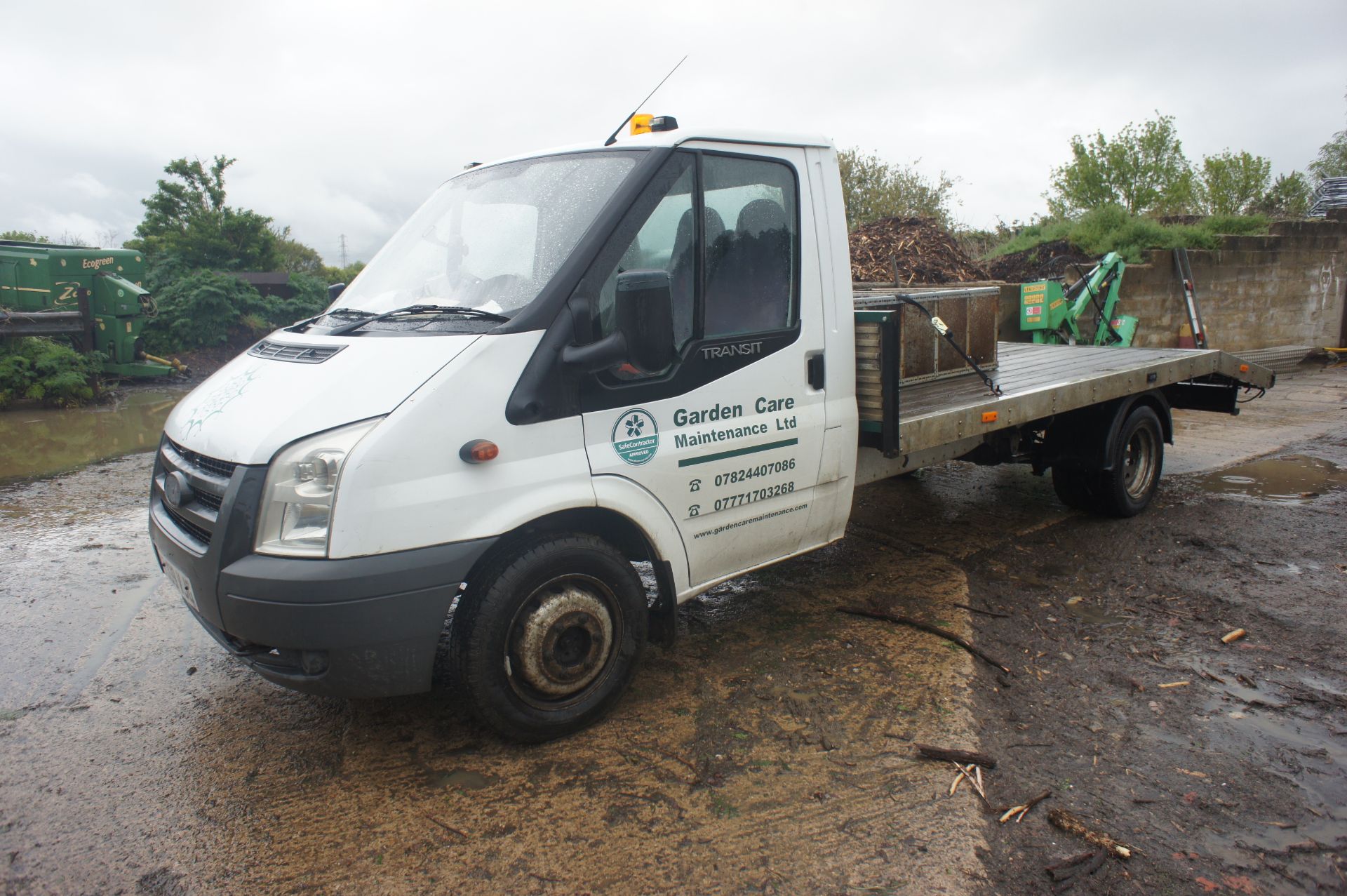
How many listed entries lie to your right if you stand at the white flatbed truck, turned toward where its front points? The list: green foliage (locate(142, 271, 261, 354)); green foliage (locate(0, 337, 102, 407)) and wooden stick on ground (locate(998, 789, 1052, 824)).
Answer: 2

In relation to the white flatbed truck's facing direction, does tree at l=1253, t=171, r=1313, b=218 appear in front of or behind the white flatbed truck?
behind

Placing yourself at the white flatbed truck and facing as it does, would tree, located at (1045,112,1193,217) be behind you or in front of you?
behind

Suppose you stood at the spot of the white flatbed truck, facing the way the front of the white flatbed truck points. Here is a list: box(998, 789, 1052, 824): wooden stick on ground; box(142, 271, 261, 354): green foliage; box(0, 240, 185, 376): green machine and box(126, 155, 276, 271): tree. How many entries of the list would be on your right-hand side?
3

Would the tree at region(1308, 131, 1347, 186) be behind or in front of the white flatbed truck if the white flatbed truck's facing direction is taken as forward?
behind

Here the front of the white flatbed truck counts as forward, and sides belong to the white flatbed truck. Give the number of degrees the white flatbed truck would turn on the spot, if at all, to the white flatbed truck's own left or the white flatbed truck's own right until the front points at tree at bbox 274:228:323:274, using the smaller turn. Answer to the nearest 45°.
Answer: approximately 90° to the white flatbed truck's own right

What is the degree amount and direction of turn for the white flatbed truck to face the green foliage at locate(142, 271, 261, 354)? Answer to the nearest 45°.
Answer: approximately 90° to its right

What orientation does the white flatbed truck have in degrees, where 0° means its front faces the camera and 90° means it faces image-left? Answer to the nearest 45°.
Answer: approximately 45°

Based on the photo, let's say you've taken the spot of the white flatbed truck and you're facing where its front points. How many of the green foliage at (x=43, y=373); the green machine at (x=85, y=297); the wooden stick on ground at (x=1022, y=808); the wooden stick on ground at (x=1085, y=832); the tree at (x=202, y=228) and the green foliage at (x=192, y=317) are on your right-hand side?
4

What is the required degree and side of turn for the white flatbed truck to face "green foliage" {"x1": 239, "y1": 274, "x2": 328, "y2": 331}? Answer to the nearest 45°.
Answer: approximately 90° to its right
